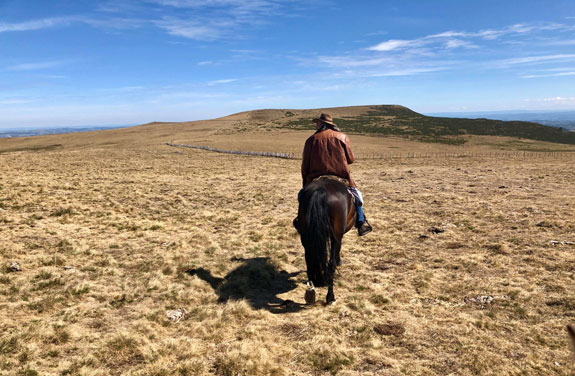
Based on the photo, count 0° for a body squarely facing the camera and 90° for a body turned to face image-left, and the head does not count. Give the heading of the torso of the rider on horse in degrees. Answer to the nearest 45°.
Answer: approximately 180°

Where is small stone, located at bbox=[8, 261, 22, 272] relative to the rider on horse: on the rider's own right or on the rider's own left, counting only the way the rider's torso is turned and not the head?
on the rider's own left

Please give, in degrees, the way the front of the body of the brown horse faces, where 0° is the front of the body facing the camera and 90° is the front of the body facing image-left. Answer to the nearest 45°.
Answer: approximately 180°

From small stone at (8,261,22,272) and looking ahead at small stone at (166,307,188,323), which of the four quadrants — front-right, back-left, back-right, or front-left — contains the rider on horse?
front-left

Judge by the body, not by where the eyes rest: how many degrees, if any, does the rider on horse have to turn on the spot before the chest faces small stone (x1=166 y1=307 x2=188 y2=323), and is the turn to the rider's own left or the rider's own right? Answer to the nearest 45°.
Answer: approximately 135° to the rider's own left

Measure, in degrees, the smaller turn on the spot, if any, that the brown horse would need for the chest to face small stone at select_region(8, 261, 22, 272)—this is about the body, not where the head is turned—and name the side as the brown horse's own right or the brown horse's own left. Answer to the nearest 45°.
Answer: approximately 90° to the brown horse's own left
